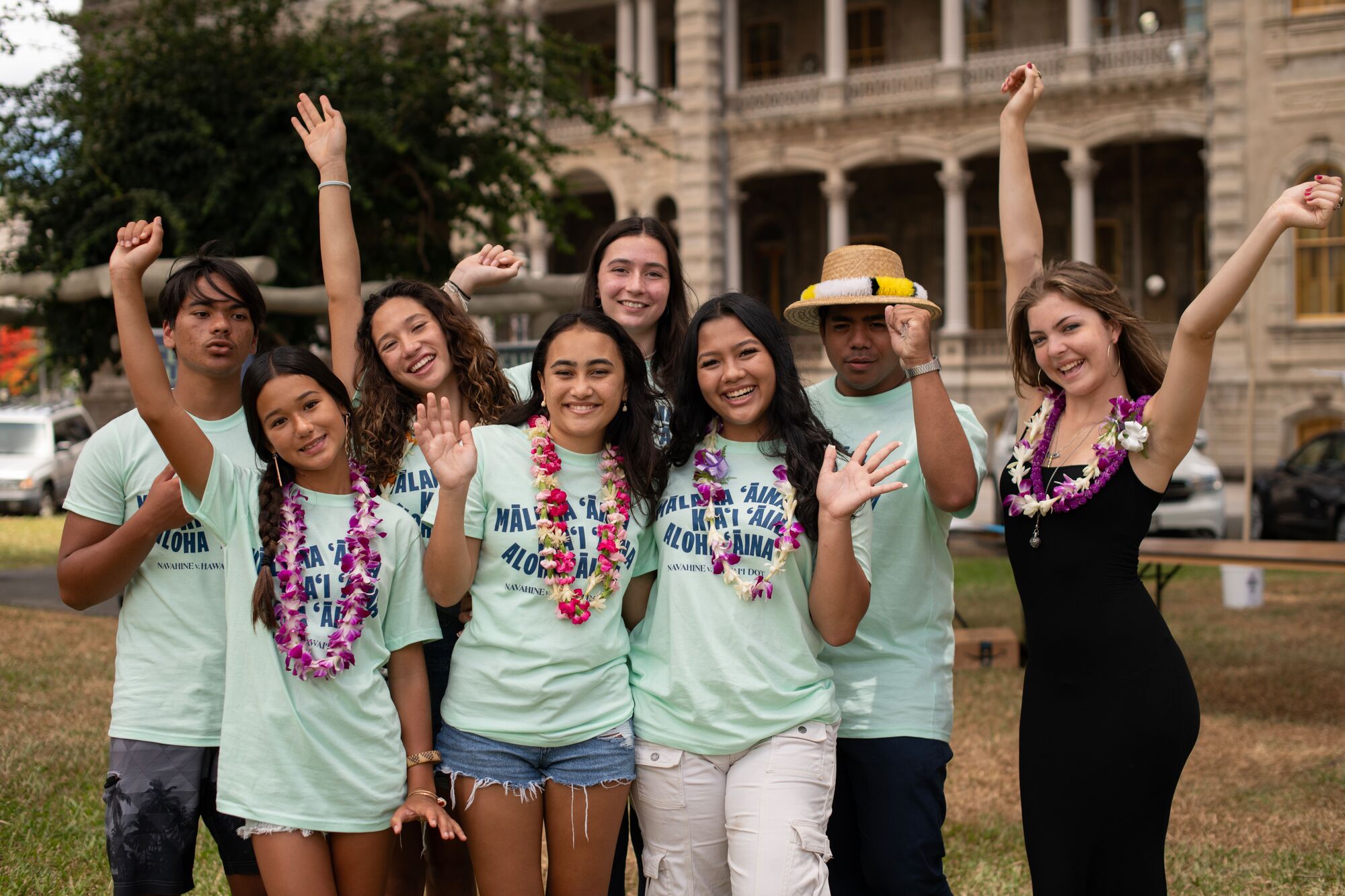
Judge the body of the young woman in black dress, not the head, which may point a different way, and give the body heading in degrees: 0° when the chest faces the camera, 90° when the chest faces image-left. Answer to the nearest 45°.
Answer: approximately 45°

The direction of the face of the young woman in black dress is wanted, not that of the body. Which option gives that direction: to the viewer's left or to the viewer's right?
to the viewer's left

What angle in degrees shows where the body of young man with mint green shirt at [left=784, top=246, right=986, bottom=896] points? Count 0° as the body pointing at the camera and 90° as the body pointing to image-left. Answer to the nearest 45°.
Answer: approximately 45°

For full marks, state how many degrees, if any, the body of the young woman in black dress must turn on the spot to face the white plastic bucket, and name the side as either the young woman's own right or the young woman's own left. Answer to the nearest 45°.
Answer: approximately 135° to the young woman's own right

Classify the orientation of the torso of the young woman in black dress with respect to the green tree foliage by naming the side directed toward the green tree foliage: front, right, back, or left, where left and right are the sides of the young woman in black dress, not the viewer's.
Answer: right

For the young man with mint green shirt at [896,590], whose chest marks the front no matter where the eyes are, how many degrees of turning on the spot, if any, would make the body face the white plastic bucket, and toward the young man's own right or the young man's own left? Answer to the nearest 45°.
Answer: approximately 135° to the young man's own right

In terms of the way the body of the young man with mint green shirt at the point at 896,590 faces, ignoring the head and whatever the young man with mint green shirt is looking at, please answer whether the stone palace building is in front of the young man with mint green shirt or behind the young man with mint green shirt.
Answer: behind

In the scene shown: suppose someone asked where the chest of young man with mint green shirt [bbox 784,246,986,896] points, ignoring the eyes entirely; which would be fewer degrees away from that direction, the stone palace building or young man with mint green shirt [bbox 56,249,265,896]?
the young man with mint green shirt
